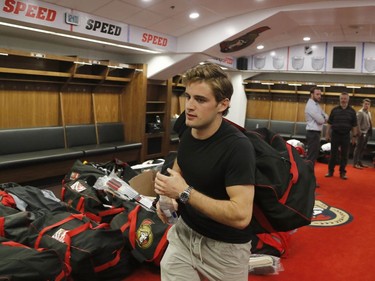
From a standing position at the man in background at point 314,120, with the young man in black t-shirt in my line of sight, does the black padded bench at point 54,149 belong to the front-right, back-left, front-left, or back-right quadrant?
front-right

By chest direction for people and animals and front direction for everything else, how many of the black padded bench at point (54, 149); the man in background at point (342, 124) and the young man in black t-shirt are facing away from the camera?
0

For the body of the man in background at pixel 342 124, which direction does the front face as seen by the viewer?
toward the camera

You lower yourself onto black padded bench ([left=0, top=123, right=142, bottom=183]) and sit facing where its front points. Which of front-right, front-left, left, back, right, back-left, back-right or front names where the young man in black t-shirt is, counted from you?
front-right

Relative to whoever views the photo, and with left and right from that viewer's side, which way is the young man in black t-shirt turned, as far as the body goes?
facing the viewer and to the left of the viewer

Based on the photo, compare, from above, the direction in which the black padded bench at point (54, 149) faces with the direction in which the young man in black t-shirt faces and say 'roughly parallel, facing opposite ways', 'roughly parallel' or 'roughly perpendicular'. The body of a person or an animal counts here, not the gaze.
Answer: roughly perpendicular

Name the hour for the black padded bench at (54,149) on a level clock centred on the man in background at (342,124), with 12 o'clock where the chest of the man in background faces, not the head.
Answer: The black padded bench is roughly at 2 o'clock from the man in background.

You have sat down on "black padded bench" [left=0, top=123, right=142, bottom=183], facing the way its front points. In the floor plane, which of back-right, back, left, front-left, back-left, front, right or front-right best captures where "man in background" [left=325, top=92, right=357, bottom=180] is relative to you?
front-left

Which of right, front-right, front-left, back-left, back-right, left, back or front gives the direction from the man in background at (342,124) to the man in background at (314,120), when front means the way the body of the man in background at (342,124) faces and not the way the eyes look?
front-right

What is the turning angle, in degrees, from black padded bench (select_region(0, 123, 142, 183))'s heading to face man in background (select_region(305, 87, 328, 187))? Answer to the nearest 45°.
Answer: approximately 45° to its left

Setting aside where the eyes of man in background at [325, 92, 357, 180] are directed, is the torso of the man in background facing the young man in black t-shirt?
yes

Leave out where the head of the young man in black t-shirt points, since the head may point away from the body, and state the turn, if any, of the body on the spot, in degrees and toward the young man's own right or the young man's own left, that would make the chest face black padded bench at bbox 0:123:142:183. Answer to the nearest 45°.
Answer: approximately 90° to the young man's own right

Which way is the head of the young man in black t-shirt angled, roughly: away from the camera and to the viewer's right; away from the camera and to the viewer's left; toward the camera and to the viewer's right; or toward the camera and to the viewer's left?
toward the camera and to the viewer's left

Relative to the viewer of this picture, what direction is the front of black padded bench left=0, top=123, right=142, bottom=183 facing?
facing the viewer and to the right of the viewer

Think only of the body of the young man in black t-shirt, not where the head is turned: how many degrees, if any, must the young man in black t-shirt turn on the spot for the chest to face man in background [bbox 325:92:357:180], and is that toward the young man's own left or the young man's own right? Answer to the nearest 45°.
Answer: approximately 180°
